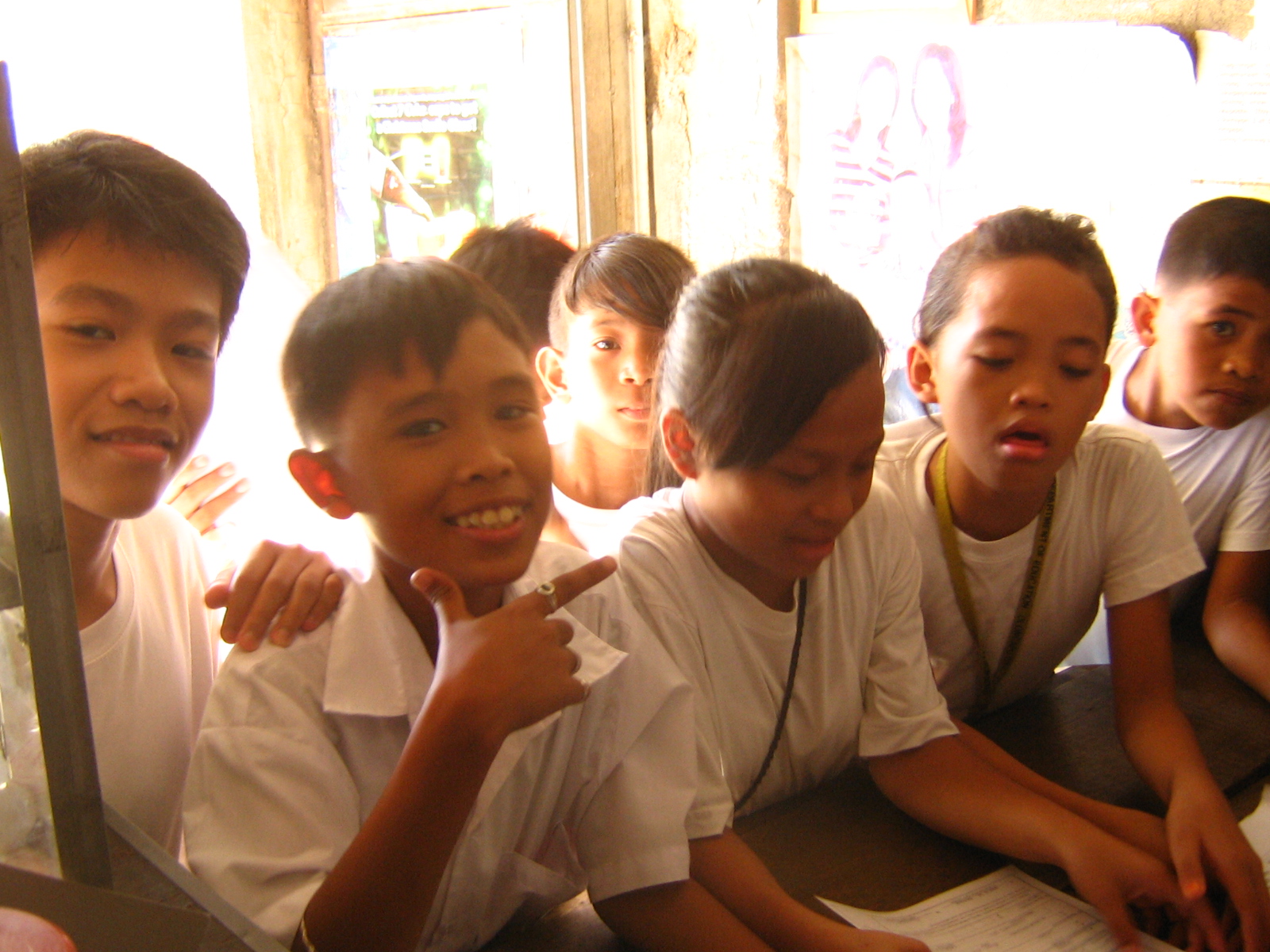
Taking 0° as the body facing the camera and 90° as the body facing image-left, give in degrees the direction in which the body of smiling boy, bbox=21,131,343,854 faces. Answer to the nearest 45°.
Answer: approximately 0°

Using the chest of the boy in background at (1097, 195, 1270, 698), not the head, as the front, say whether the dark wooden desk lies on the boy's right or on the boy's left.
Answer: on the boy's right

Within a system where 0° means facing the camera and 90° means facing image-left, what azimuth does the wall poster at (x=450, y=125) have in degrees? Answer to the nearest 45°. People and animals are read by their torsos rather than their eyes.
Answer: approximately 0°

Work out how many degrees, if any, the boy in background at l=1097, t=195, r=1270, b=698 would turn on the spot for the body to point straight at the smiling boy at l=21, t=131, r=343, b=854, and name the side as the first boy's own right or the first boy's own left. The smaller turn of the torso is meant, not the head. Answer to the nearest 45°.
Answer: approximately 90° to the first boy's own right

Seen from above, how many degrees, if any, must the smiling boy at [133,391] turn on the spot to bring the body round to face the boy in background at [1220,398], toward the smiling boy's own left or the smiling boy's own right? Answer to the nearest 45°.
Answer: approximately 90° to the smiling boy's own left
